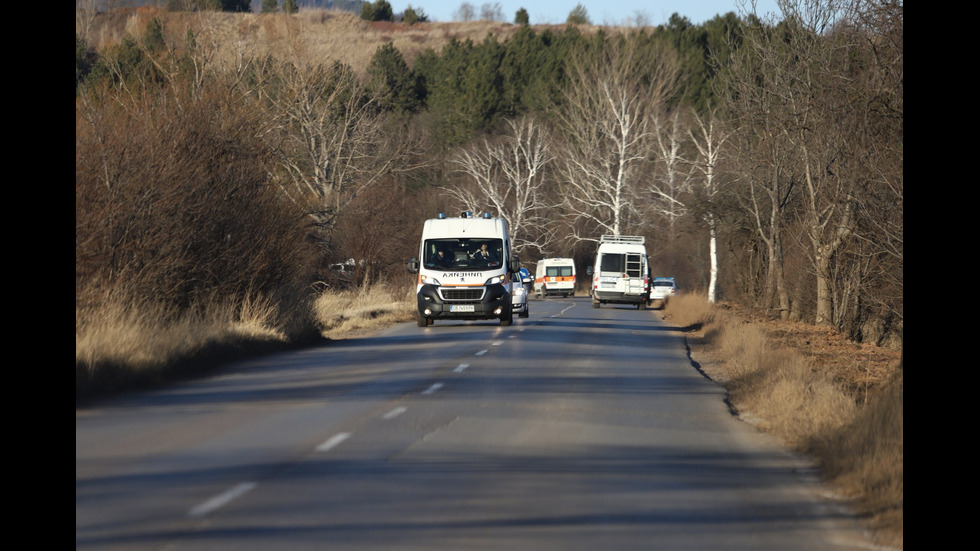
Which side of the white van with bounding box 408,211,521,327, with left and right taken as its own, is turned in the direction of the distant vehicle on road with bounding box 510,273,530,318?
back

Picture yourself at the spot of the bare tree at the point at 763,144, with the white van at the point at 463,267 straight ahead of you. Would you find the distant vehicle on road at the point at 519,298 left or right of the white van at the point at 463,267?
right

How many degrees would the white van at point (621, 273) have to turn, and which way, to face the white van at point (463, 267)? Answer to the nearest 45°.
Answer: approximately 180°

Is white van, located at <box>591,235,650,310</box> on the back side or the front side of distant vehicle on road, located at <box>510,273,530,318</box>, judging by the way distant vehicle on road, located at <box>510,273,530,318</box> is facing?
on the back side

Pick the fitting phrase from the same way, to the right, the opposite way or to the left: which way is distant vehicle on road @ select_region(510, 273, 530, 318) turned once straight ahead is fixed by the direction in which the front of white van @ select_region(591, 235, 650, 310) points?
the opposite way

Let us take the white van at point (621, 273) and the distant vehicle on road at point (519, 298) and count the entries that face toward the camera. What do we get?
1

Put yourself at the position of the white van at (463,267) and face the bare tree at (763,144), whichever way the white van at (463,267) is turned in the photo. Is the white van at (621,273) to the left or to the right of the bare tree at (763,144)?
left

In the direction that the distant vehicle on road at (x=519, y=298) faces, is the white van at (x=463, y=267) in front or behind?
in front

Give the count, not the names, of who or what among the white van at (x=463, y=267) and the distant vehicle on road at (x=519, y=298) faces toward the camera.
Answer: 2

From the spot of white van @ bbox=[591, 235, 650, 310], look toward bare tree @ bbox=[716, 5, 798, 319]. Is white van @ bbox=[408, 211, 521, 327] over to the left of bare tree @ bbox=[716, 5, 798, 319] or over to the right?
right

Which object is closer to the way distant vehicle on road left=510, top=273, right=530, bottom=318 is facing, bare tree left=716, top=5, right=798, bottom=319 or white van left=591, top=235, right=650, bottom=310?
the bare tree

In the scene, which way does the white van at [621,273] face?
away from the camera

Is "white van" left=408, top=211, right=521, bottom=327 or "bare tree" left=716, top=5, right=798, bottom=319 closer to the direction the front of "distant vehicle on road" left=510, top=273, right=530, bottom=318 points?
the white van
